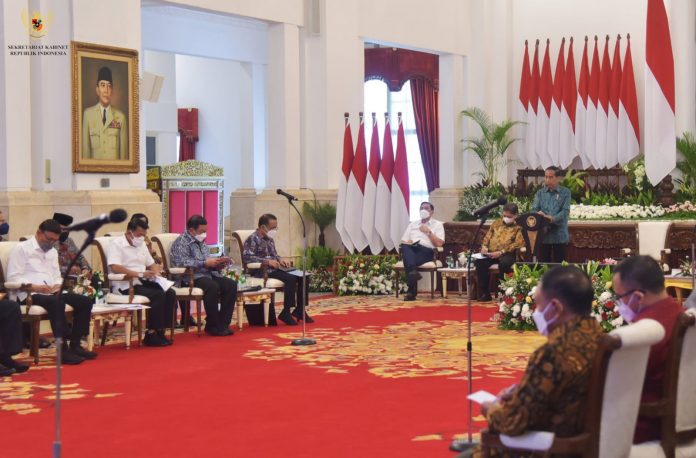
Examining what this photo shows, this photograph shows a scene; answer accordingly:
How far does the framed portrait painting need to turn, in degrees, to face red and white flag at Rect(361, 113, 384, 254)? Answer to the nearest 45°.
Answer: approximately 90° to its left

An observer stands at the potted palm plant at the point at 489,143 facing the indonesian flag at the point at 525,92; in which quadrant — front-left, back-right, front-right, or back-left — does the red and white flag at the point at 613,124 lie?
front-right

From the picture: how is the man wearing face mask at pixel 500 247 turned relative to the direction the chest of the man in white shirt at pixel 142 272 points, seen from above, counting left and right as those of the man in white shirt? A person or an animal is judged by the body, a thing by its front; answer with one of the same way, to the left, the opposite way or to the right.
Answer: to the right

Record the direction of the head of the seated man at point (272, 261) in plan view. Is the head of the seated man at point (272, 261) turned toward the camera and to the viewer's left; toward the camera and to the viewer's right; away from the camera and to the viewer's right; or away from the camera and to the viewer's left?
toward the camera and to the viewer's right

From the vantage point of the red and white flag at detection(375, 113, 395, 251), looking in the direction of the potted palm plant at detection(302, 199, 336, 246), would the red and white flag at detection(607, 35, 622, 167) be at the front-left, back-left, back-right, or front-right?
back-right

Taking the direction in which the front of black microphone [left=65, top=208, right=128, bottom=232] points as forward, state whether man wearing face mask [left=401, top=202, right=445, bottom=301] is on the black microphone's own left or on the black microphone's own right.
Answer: on the black microphone's own left

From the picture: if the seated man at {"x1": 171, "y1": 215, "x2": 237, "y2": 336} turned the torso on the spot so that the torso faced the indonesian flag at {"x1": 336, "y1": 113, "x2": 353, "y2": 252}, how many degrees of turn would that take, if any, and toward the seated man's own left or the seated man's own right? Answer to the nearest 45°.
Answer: approximately 90° to the seated man's own left

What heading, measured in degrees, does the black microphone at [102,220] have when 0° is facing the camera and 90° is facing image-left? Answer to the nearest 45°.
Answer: approximately 270°

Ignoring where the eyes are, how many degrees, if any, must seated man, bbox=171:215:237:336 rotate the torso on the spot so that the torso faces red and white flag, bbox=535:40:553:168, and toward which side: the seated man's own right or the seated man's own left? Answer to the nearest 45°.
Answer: approximately 90° to the seated man's own left

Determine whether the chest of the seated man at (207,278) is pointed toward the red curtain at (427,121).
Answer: no

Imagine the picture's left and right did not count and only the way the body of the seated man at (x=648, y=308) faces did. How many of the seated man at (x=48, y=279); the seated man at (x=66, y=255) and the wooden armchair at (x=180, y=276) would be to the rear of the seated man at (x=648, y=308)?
0

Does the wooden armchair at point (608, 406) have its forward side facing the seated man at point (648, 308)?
no

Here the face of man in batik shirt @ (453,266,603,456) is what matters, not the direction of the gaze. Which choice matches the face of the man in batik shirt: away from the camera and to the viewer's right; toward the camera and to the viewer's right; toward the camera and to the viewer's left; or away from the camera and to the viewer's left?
away from the camera and to the viewer's left

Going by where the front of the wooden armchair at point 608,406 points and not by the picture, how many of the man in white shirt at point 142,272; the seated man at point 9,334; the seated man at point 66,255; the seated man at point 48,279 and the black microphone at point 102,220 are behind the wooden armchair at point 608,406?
0

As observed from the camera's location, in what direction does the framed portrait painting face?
facing the viewer and to the right of the viewer

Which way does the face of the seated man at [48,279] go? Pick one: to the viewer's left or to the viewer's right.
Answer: to the viewer's right
